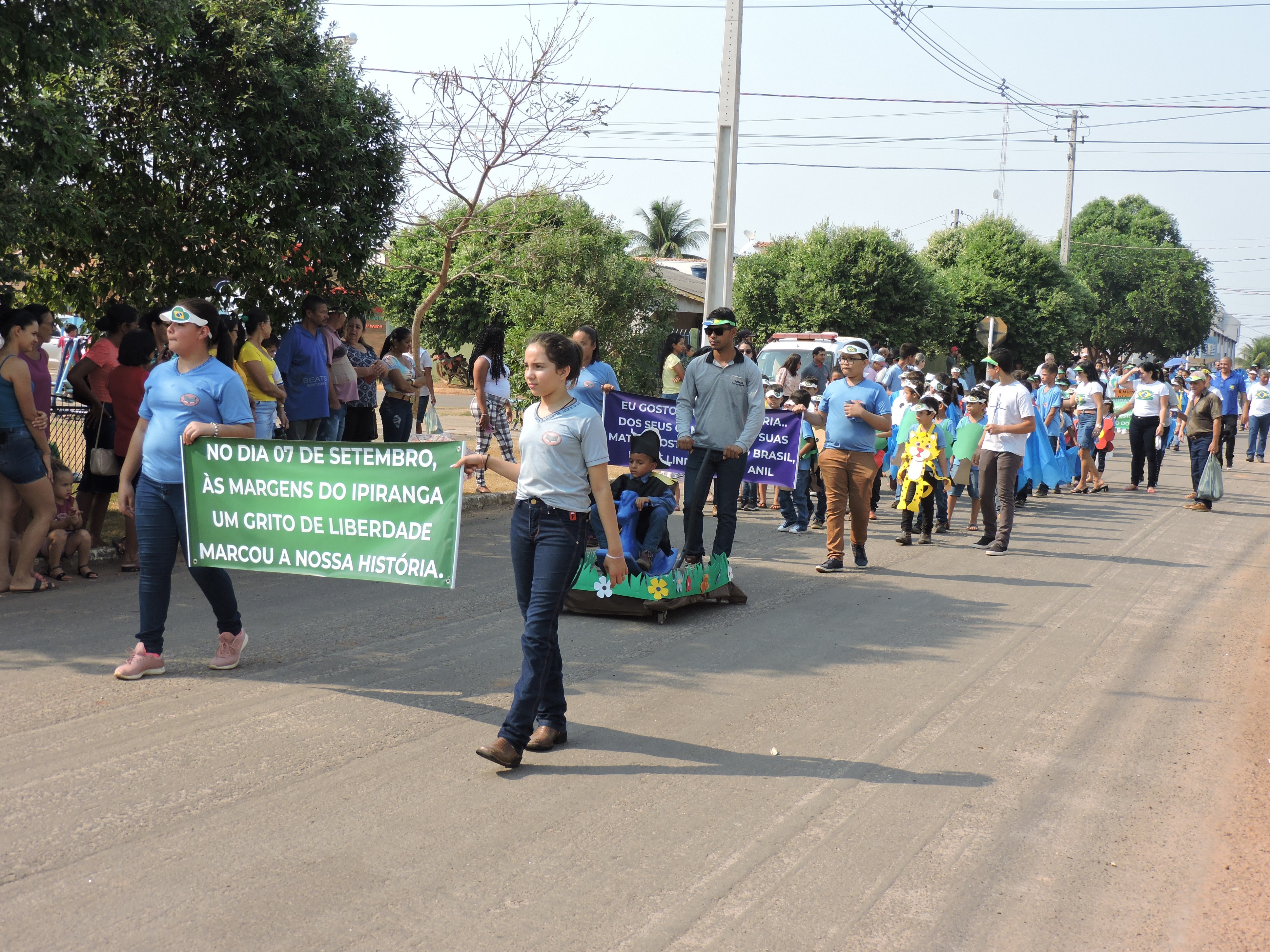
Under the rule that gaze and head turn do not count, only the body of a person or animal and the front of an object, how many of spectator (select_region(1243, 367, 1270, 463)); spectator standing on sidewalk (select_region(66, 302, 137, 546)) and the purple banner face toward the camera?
2

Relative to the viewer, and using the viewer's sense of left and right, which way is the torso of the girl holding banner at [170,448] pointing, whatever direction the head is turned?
facing the viewer and to the left of the viewer

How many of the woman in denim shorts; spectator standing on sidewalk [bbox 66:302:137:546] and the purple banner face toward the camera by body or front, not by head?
1

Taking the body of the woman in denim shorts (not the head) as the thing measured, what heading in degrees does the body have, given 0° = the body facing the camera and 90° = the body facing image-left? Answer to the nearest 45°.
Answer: approximately 270°

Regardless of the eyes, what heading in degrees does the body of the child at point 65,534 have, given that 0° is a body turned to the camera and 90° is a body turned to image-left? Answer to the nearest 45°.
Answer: approximately 315°

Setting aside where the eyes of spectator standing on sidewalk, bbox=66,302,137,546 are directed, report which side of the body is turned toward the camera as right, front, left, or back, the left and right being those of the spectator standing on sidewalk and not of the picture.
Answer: right

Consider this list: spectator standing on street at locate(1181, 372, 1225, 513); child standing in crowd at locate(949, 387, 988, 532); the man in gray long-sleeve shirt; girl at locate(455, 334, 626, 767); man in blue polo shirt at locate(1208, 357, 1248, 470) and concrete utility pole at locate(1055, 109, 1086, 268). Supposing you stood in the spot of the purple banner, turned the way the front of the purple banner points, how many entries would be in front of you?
2

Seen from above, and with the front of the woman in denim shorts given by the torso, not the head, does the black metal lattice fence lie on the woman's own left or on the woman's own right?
on the woman's own left

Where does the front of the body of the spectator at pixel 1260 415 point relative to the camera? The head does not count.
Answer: toward the camera

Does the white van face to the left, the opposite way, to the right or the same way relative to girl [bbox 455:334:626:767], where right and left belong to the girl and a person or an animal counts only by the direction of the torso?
the same way

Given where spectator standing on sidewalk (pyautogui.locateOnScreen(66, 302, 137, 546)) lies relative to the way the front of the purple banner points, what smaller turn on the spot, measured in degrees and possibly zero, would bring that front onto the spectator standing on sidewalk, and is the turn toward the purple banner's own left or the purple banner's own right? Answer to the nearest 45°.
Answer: approximately 45° to the purple banner's own right

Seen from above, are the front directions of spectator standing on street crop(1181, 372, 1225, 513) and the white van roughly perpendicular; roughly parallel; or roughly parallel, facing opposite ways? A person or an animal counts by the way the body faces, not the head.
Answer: roughly parallel

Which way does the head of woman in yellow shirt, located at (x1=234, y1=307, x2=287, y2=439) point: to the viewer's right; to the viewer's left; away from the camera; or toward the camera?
to the viewer's right

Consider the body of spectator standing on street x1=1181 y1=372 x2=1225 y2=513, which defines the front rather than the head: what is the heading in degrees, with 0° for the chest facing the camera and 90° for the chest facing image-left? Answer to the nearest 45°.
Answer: approximately 45°

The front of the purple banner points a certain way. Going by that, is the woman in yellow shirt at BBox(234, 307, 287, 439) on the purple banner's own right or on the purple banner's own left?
on the purple banner's own right

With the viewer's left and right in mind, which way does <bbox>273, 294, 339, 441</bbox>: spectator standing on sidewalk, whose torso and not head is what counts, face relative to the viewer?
facing the viewer and to the right of the viewer
